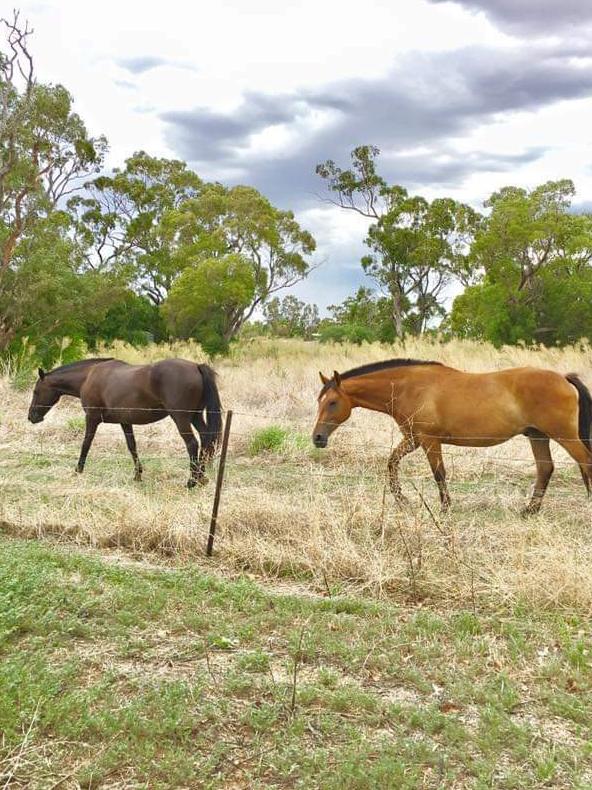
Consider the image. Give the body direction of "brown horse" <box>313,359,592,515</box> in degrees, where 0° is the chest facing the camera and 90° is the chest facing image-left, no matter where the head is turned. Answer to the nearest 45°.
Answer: approximately 90°

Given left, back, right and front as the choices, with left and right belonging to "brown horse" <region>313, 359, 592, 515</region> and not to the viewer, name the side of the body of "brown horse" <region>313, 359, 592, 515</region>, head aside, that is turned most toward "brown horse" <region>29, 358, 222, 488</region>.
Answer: front

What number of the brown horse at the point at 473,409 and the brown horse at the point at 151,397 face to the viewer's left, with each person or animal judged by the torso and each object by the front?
2

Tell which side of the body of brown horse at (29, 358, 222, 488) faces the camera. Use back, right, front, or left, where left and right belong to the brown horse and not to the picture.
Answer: left

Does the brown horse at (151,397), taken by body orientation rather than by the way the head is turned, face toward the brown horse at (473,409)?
no
